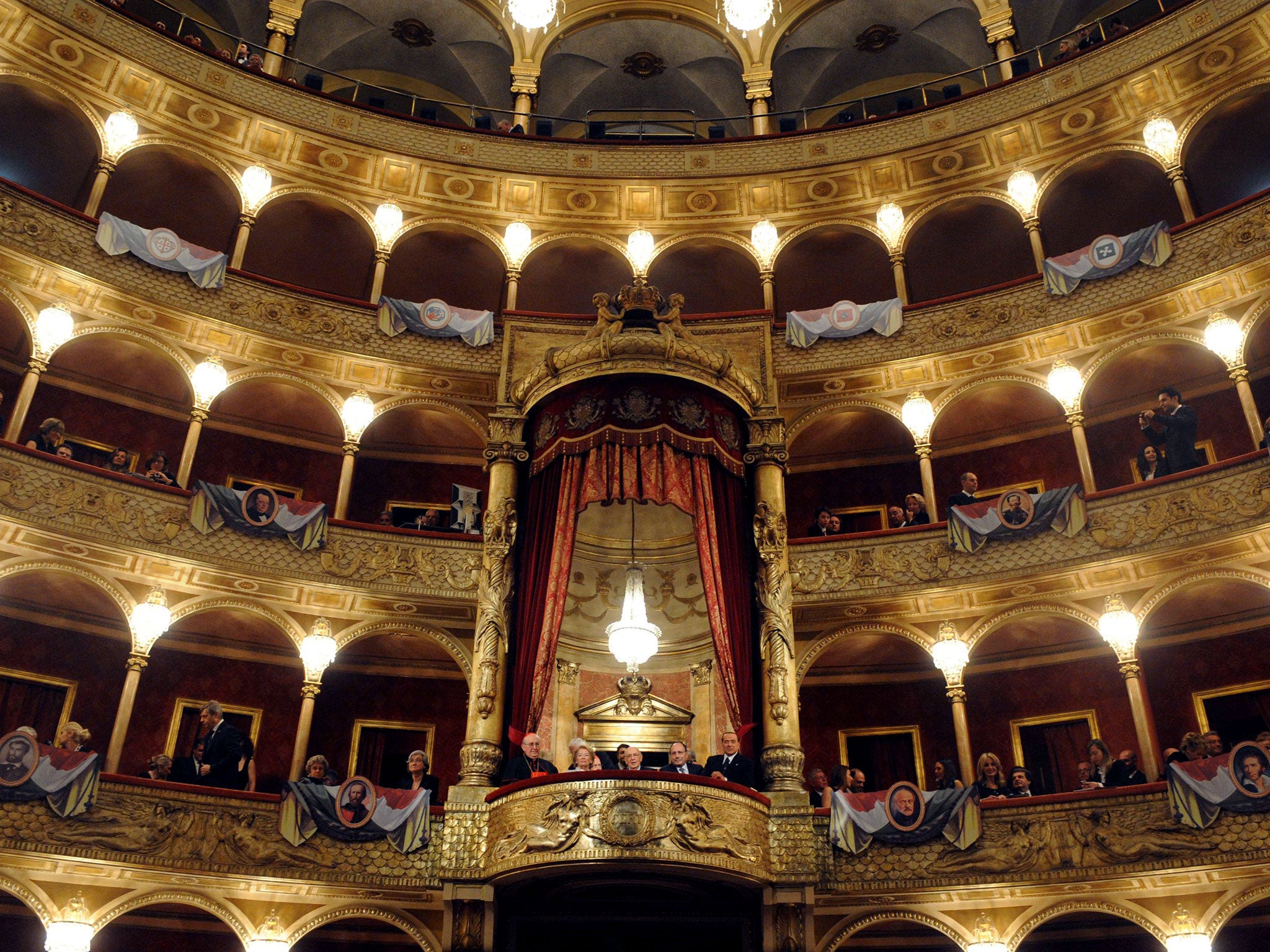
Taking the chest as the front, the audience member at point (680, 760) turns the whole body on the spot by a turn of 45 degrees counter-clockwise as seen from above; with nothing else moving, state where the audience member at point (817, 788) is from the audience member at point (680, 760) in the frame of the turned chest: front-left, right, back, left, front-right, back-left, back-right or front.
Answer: left

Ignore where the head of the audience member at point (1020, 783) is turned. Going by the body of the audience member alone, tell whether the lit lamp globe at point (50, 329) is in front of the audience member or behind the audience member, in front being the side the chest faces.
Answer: in front

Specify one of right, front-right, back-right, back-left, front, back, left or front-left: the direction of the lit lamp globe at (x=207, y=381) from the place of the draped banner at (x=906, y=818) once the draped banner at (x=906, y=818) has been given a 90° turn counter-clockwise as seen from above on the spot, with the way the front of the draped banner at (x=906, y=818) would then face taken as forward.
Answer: back

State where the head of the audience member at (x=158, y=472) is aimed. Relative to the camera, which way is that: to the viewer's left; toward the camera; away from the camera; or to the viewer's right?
toward the camera

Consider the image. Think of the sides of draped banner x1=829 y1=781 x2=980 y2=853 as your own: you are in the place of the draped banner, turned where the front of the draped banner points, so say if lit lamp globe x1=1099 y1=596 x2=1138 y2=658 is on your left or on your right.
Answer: on your left

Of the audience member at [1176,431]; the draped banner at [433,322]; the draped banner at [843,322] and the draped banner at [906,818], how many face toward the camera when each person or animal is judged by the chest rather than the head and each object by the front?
3

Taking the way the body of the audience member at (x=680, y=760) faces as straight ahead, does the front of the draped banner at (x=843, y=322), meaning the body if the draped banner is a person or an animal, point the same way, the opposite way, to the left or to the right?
the same way

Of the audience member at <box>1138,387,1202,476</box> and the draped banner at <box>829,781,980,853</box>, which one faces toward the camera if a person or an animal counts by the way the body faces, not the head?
the draped banner

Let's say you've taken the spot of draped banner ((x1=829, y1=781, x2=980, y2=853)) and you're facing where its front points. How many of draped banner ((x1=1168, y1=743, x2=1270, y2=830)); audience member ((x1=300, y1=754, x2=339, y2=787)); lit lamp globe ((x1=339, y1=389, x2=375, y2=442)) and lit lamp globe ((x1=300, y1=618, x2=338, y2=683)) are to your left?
1

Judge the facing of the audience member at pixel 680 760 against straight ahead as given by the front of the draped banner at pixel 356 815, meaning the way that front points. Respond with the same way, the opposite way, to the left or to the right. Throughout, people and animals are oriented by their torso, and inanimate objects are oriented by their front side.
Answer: the same way

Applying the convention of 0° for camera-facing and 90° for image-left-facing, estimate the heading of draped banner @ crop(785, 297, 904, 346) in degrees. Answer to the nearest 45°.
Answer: approximately 0°

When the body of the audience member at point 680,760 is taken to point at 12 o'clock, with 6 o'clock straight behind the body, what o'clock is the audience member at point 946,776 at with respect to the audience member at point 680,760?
the audience member at point 946,776 is roughly at 8 o'clock from the audience member at point 680,760.

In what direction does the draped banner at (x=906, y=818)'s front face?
toward the camera

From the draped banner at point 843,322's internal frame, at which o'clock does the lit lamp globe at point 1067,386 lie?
The lit lamp globe is roughly at 9 o'clock from the draped banner.

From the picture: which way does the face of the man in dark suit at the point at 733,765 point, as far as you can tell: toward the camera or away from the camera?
toward the camera

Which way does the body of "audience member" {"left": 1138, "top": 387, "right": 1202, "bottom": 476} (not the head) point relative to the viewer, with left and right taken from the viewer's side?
facing to the left of the viewer

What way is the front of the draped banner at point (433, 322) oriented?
toward the camera
